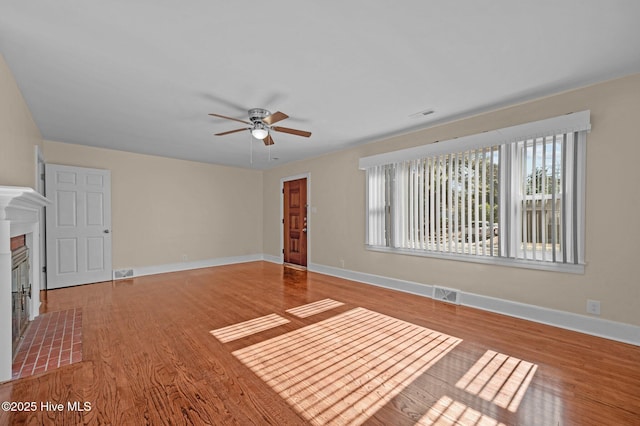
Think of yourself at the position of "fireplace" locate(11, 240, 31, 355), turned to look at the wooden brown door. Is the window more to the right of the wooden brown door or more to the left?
right

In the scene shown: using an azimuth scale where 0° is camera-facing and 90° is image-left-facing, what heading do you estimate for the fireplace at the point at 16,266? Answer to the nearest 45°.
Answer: approximately 270°

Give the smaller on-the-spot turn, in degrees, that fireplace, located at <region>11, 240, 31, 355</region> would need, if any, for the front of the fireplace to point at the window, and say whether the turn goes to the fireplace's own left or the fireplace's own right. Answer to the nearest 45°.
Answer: approximately 45° to the fireplace's own right

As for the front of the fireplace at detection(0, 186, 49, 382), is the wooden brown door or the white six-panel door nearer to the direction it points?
the wooden brown door

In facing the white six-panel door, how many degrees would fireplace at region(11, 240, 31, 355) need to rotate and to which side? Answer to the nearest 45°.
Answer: approximately 90° to its left

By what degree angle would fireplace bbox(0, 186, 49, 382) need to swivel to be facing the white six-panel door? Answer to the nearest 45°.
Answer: approximately 90° to its left
